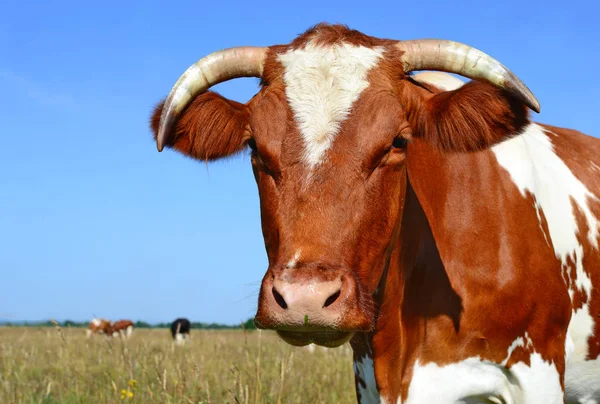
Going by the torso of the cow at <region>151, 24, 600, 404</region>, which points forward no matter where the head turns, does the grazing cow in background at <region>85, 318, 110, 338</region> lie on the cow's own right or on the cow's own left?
on the cow's own right

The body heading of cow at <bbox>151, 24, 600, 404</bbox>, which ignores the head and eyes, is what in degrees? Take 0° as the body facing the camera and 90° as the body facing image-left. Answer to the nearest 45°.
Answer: approximately 45°
